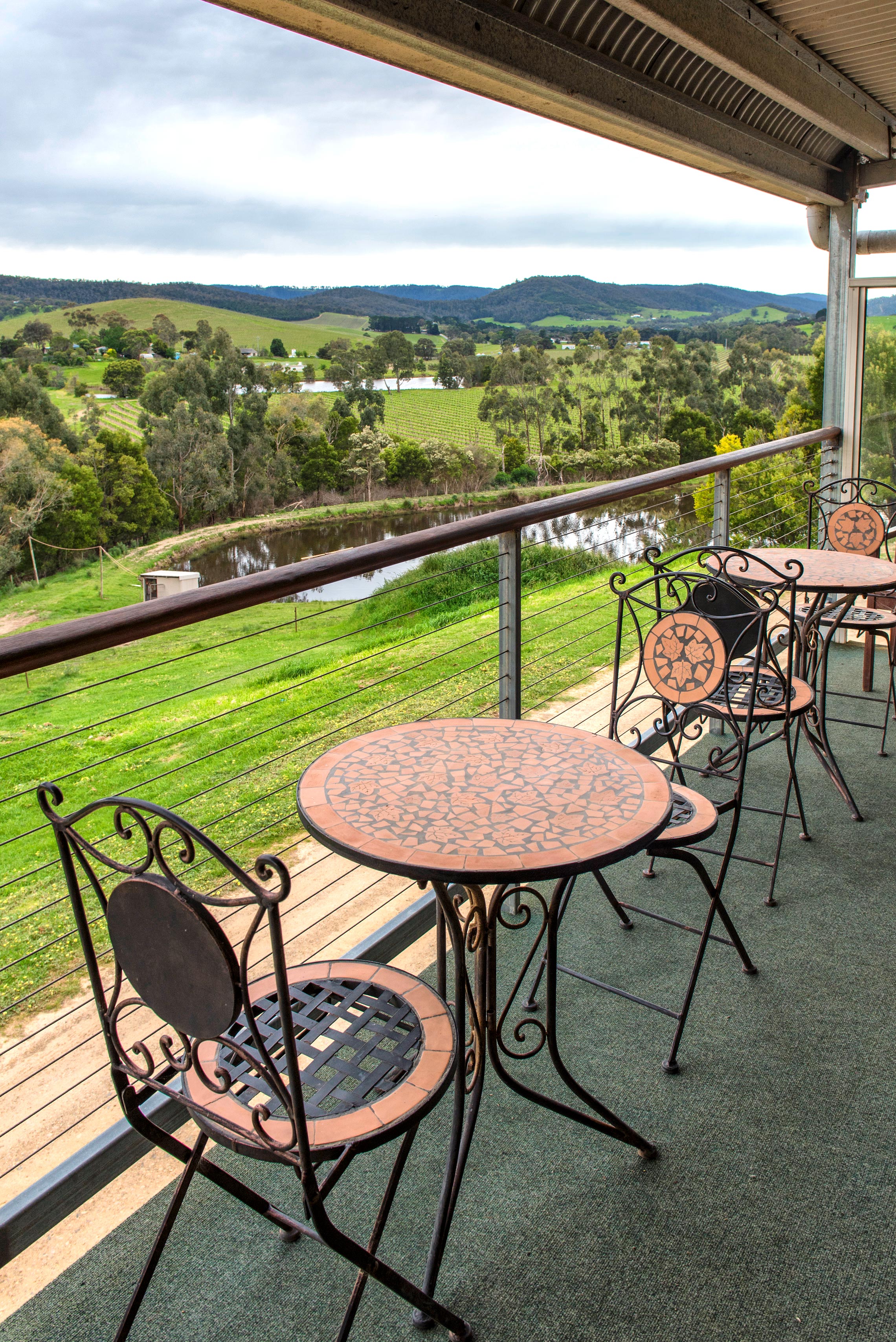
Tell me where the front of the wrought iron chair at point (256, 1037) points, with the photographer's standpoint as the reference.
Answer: facing away from the viewer and to the right of the viewer
